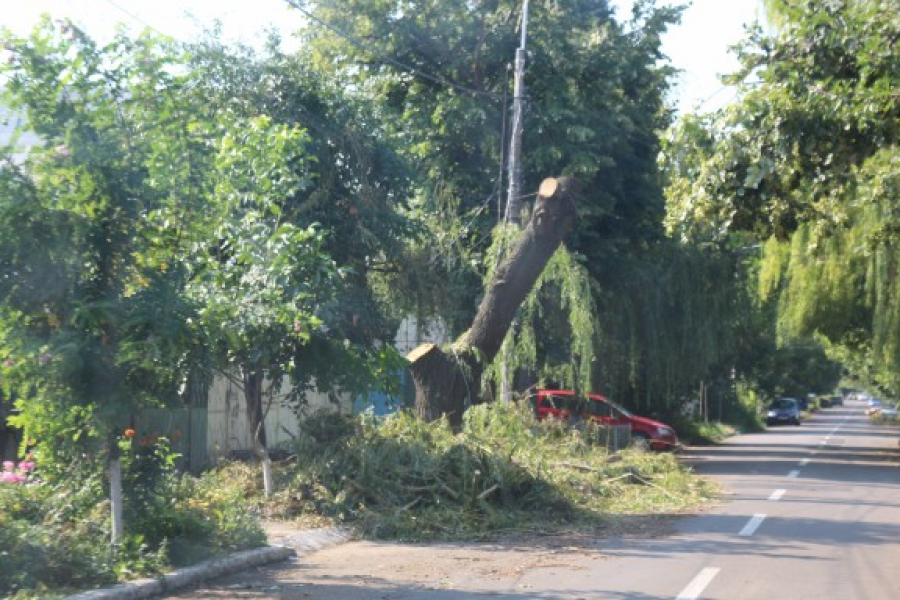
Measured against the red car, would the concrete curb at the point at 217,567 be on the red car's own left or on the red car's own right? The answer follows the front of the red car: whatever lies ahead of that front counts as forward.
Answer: on the red car's own right

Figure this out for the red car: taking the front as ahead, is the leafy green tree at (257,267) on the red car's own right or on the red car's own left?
on the red car's own right

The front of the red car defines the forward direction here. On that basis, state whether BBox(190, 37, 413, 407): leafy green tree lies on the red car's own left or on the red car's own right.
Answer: on the red car's own right

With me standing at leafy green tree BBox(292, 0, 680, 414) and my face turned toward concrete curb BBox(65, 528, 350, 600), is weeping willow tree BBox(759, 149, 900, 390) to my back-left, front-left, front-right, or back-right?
back-left

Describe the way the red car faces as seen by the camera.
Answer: facing the viewer and to the right of the viewer

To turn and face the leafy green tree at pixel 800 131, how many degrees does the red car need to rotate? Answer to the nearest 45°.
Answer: approximately 45° to its right

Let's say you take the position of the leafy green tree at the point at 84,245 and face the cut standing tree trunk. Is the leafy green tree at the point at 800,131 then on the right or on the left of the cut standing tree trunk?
right
